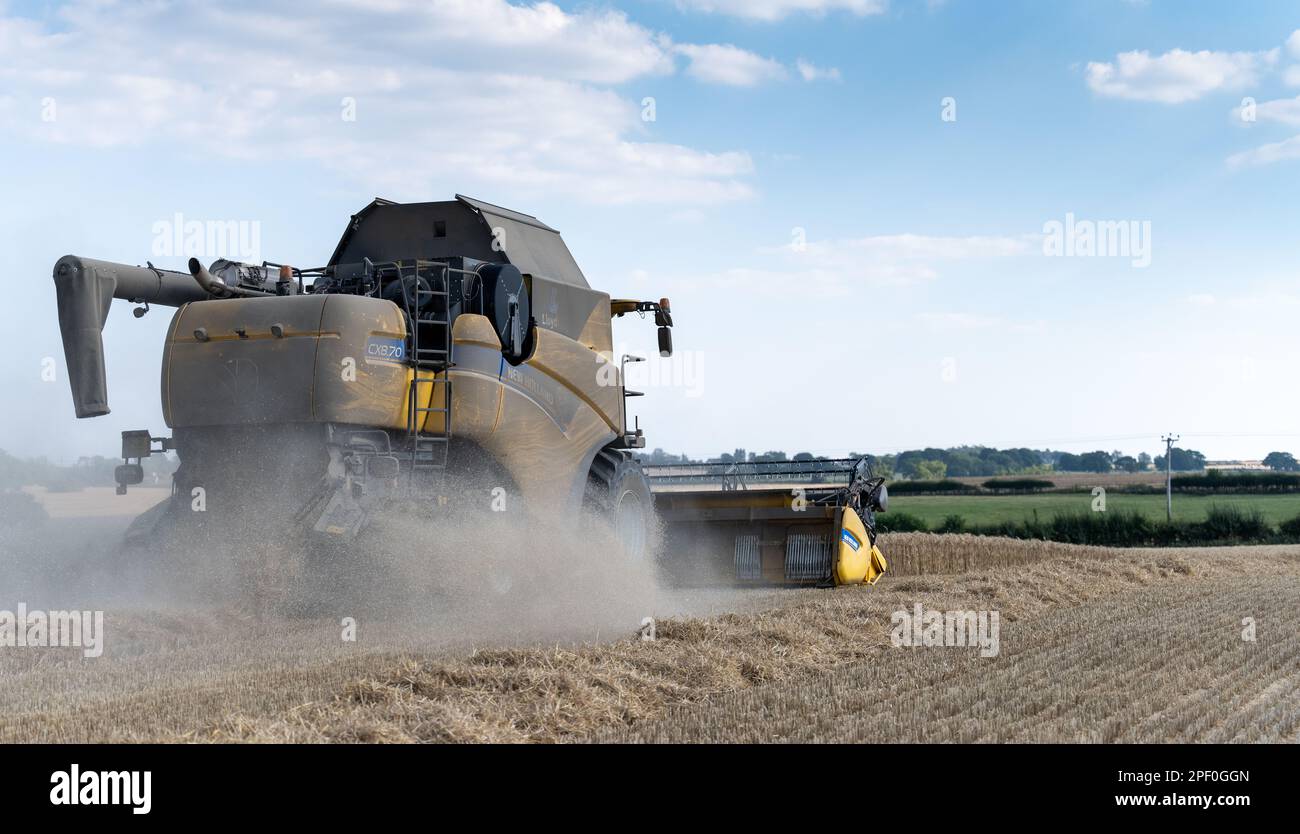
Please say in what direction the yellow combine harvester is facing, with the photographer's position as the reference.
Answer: facing away from the viewer and to the right of the viewer
